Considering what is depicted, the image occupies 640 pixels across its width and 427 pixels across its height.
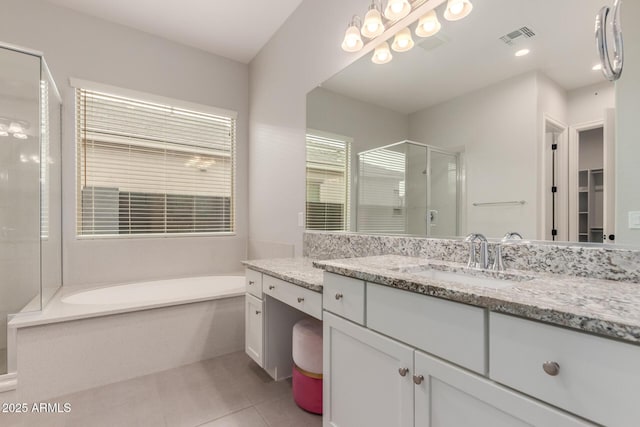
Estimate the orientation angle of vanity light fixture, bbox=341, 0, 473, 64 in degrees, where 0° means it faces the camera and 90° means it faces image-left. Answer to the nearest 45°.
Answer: approximately 45°

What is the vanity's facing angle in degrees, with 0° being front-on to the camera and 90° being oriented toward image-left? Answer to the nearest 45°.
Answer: approximately 45°

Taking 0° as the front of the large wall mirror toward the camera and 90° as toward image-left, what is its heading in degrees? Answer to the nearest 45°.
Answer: approximately 45°
